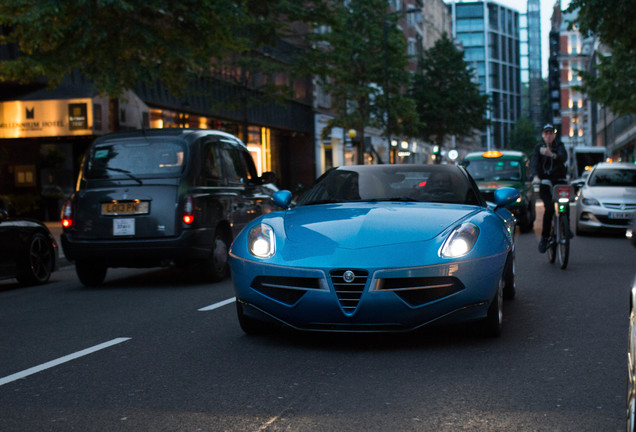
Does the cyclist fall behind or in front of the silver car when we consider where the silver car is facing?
in front

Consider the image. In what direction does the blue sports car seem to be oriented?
toward the camera

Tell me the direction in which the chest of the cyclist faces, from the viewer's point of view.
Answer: toward the camera

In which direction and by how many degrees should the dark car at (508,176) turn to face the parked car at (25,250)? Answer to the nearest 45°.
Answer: approximately 45° to its right

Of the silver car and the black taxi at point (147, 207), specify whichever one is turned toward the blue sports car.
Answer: the silver car

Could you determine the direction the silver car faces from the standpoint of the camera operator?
facing the viewer

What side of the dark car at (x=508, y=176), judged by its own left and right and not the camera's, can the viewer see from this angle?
front

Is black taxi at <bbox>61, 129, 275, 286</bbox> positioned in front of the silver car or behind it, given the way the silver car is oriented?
in front

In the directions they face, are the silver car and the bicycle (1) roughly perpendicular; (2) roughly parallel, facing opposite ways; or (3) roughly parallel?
roughly parallel

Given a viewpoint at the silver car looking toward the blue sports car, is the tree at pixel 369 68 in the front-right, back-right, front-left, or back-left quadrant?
back-right

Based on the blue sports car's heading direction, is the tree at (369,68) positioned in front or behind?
behind

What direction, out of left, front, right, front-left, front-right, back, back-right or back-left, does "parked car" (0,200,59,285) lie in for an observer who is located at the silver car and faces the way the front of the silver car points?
front-right

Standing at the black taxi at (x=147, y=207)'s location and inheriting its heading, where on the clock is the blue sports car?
The blue sports car is roughly at 4 o'clock from the black taxi.

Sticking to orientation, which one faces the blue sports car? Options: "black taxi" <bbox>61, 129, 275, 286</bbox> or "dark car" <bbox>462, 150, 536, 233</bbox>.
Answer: the dark car

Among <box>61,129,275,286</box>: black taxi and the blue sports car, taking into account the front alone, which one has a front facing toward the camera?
the blue sports car

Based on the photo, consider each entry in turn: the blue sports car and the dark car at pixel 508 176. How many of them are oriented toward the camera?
2

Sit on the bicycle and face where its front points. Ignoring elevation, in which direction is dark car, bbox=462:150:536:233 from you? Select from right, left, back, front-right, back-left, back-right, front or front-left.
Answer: back

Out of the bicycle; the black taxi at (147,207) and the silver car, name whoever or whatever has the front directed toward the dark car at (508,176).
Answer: the black taxi
